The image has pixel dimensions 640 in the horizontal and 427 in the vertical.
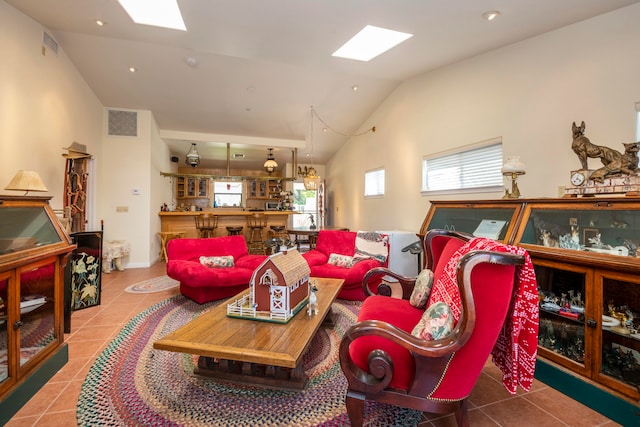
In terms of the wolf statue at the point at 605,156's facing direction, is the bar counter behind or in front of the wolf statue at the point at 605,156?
in front

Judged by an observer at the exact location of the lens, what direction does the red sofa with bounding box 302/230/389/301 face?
facing the viewer and to the left of the viewer

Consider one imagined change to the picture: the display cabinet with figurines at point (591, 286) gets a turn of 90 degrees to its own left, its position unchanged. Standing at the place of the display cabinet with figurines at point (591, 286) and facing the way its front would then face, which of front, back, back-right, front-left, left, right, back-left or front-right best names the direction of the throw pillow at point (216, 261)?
back-right

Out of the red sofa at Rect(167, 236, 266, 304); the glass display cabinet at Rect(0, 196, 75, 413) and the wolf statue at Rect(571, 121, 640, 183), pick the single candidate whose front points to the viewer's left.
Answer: the wolf statue

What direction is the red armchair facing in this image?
to the viewer's left

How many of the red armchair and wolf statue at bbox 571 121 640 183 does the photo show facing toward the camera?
0

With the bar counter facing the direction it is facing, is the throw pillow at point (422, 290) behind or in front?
in front

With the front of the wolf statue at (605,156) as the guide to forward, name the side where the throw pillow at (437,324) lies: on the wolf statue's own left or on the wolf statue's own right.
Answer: on the wolf statue's own left

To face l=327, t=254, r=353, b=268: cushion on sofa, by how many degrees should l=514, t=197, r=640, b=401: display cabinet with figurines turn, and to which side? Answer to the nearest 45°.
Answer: approximately 45° to its right

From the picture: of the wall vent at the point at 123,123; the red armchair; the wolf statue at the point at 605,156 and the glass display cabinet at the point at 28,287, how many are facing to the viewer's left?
2

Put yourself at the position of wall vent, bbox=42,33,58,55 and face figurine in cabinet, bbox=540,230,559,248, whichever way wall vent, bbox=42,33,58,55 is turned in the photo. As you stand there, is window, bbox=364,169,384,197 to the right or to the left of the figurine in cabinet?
left

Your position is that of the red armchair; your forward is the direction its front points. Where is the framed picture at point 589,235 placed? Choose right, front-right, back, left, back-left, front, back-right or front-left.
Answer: back-right

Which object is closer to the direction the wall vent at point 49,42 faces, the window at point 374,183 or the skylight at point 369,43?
the skylight

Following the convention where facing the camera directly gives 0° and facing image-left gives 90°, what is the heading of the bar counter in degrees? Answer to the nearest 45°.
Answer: approximately 0°

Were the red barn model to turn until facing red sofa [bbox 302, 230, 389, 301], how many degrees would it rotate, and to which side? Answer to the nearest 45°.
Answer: approximately 180°

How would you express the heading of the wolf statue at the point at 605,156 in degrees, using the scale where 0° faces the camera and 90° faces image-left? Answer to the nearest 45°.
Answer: approximately 90°

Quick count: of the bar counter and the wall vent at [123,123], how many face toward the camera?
2

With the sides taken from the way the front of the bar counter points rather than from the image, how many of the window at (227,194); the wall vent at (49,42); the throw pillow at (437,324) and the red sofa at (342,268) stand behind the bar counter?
1
